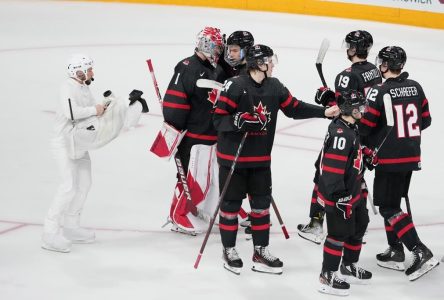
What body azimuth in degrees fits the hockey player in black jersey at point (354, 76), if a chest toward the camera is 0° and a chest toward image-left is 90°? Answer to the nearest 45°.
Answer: approximately 135°

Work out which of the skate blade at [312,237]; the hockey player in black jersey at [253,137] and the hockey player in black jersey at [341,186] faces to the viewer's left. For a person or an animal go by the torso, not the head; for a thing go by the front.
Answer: the skate blade

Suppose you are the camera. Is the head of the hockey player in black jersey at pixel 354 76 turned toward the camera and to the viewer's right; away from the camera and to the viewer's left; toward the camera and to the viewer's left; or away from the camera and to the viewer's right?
away from the camera and to the viewer's left

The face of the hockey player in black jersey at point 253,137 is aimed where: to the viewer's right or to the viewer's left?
to the viewer's right

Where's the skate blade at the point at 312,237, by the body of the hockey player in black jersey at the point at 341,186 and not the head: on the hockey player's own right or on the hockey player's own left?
on the hockey player's own left

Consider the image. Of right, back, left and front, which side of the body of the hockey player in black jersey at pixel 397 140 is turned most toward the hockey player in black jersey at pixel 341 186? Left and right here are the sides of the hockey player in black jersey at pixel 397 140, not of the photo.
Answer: left

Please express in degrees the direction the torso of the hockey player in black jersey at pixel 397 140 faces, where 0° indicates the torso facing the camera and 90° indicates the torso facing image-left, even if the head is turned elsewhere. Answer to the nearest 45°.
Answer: approximately 135°

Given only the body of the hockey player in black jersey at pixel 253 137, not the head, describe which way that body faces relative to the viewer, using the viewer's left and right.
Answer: facing the viewer and to the right of the viewer

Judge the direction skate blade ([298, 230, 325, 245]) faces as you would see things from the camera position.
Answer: facing to the left of the viewer
